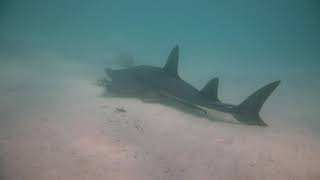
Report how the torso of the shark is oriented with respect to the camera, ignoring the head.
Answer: to the viewer's left
